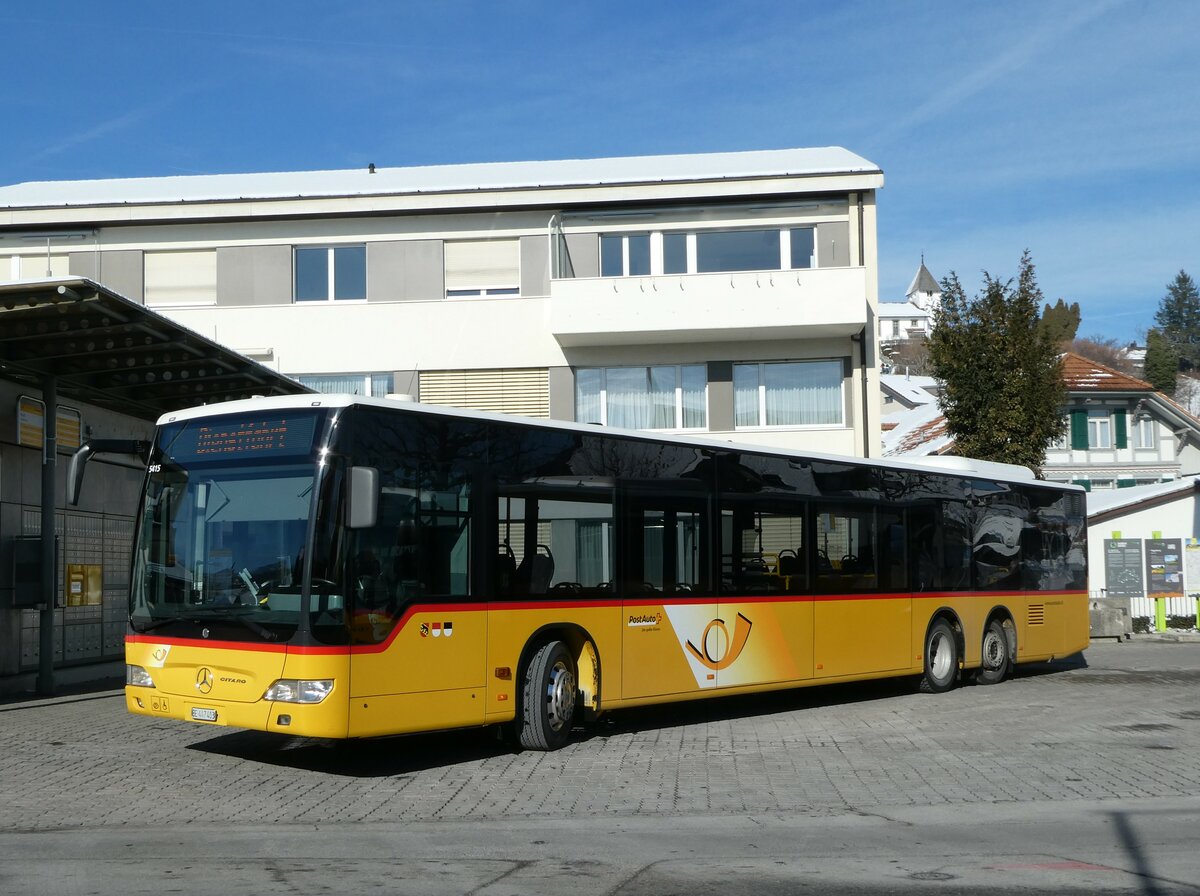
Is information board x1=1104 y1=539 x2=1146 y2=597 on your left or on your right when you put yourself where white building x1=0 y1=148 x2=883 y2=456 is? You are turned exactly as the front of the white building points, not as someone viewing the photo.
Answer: on your left

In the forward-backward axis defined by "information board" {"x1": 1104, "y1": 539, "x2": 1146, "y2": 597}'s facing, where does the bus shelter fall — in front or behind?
in front

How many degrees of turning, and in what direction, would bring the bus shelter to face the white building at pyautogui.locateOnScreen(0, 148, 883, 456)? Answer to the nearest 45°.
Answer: approximately 90° to its left

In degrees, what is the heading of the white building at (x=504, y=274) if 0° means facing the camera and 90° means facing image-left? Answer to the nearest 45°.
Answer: approximately 0°

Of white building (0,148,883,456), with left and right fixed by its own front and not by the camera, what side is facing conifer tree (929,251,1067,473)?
left

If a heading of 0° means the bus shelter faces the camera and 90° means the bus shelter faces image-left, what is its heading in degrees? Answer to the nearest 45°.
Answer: approximately 315°

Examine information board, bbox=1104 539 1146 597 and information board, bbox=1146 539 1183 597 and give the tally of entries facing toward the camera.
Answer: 2

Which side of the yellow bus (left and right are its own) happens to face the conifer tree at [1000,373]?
back

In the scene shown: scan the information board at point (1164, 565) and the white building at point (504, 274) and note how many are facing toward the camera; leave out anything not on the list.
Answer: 2
